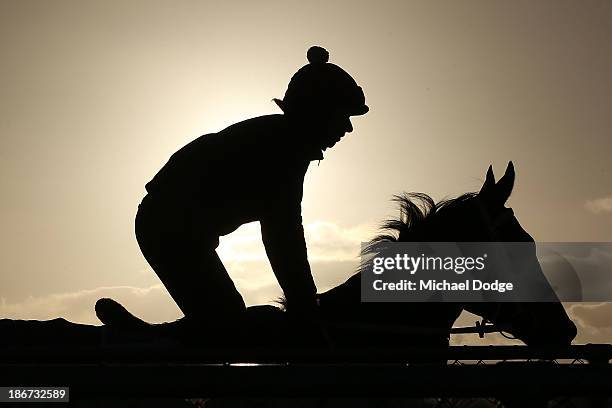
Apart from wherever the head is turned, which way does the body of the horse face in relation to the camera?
to the viewer's right

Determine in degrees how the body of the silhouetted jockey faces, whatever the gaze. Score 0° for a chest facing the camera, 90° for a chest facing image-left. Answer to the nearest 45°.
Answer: approximately 270°
